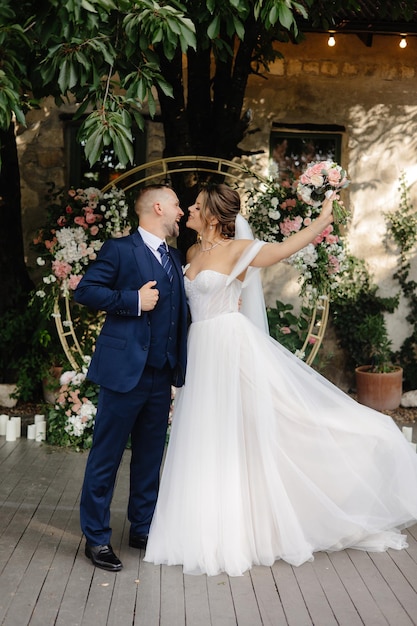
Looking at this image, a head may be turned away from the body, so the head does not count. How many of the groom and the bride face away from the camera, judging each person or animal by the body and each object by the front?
0

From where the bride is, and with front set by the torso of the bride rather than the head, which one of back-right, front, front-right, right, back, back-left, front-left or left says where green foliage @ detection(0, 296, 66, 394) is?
right

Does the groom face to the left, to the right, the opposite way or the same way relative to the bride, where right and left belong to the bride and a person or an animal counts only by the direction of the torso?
to the left

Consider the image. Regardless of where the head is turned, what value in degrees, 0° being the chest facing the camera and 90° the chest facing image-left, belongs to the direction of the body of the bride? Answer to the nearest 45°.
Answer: approximately 45°

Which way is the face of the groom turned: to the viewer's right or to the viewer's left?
to the viewer's right

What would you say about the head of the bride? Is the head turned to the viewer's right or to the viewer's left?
to the viewer's left

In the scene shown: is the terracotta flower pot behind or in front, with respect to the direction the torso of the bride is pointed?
behind

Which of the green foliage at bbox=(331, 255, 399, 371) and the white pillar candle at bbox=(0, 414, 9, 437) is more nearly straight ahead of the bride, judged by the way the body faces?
the white pillar candle

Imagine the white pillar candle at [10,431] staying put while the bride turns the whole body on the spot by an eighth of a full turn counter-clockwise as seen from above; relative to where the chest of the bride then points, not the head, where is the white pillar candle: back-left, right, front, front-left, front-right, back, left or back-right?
back-right

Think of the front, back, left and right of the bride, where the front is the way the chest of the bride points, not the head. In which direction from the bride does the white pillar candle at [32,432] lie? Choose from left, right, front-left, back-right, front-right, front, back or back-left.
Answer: right

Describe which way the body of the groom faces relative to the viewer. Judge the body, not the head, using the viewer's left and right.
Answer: facing the viewer and to the right of the viewer

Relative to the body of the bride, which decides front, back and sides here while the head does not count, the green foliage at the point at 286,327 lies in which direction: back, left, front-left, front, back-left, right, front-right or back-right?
back-right

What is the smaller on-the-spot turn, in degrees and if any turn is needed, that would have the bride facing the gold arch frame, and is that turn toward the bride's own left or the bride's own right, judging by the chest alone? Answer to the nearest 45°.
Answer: approximately 90° to the bride's own right

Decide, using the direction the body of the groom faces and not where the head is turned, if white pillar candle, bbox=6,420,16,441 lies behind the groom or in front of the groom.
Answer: behind
